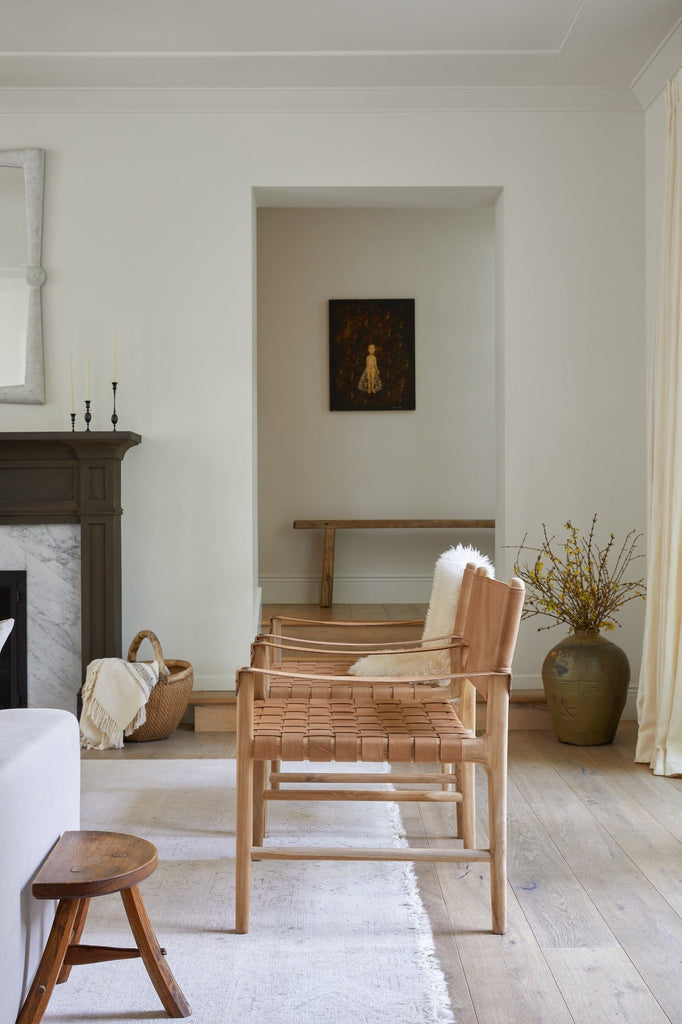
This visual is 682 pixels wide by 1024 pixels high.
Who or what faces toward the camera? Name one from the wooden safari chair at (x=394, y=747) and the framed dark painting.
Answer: the framed dark painting

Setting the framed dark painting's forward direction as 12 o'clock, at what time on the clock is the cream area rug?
The cream area rug is roughly at 12 o'clock from the framed dark painting.

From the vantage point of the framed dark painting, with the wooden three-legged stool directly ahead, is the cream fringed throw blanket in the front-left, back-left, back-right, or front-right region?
front-right

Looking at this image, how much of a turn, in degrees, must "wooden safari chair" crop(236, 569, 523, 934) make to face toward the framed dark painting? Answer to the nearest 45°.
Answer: approximately 90° to its right

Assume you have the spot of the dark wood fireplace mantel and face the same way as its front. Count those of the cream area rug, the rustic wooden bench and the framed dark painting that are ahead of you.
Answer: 1

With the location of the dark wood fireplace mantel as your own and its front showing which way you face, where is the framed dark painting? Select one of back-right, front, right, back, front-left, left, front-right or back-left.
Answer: back-left

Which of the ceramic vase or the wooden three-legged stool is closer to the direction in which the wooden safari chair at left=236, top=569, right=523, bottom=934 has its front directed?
the wooden three-legged stool

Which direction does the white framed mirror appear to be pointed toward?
toward the camera

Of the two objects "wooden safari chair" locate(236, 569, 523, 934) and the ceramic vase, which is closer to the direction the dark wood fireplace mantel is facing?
the wooden safari chair

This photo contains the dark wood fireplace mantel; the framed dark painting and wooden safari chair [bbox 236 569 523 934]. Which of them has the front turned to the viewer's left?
the wooden safari chair

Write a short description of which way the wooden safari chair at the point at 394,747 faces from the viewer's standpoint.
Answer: facing to the left of the viewer

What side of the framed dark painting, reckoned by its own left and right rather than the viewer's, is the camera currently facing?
front

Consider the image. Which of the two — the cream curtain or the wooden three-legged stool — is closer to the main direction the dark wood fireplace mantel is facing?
the wooden three-legged stool

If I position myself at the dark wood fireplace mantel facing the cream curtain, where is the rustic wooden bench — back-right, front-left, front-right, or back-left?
front-left

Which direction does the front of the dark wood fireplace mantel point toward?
toward the camera

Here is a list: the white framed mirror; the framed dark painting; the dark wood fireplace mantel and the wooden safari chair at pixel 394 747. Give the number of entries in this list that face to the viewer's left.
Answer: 1

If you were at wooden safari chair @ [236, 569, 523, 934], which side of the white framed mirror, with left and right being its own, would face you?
front
